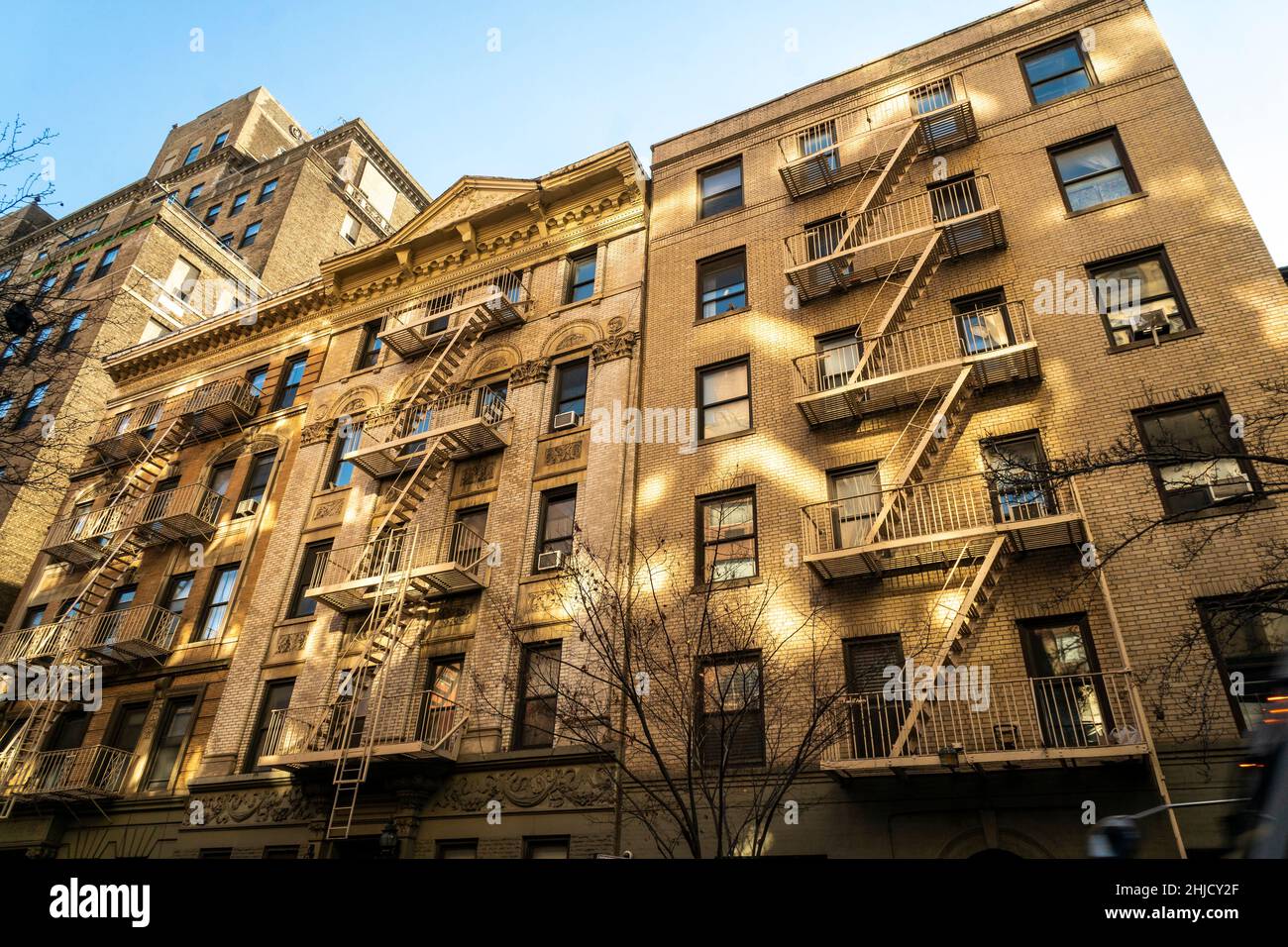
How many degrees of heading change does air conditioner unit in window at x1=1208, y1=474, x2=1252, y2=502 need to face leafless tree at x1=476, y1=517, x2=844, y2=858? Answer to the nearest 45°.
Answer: approximately 90° to its right

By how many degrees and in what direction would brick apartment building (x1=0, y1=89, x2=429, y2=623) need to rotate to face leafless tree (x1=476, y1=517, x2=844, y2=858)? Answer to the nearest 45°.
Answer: approximately 90° to its left

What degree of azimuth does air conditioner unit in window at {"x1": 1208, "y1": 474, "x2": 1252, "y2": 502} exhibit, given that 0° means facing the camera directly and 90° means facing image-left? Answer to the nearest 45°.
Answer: approximately 0°

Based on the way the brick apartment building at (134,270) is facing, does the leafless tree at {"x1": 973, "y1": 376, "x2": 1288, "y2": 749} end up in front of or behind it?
in front
